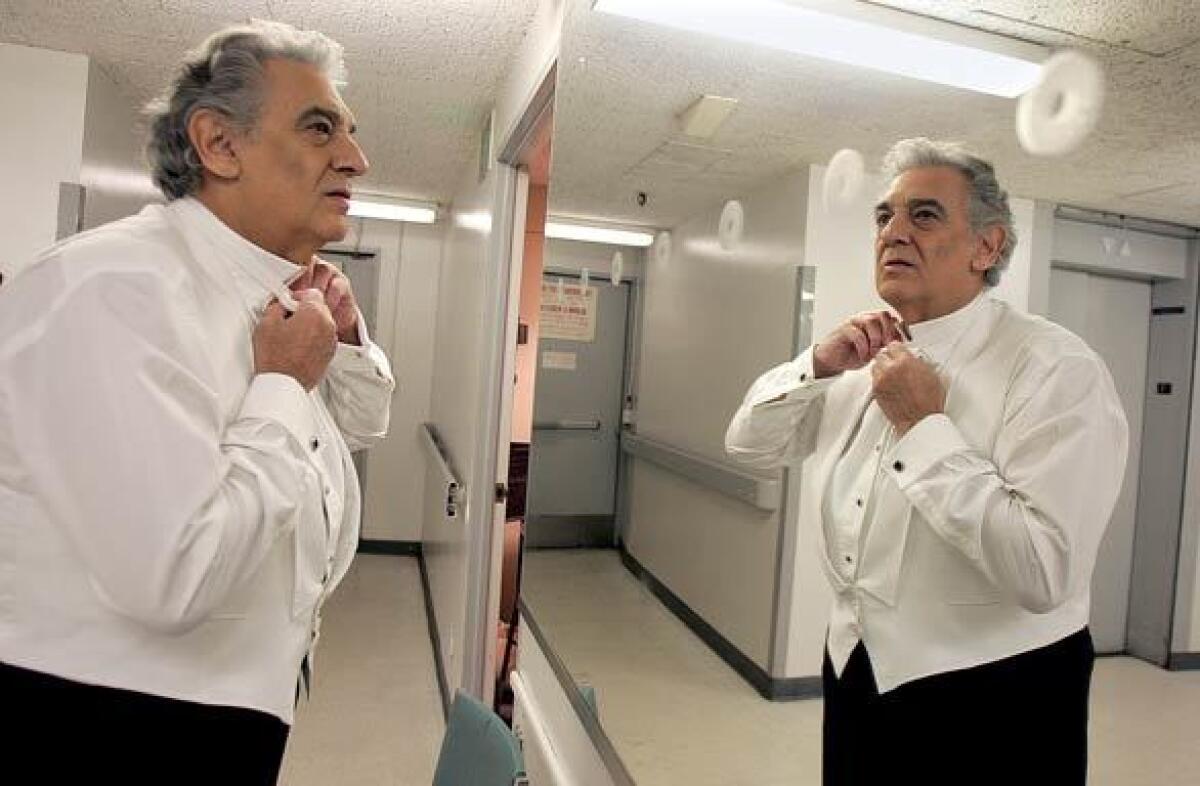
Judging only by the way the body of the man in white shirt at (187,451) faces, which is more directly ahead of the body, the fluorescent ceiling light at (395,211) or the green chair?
the green chair

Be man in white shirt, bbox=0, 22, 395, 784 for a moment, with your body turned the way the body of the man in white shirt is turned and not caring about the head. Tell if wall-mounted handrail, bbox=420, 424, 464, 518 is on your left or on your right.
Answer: on your left

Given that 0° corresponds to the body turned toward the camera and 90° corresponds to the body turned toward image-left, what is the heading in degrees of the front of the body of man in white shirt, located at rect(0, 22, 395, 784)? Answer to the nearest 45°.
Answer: approximately 270°

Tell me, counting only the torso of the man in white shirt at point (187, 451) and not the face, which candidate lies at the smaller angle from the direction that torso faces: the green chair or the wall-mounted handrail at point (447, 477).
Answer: the green chair

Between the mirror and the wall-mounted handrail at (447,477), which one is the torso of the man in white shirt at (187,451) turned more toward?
the mirror

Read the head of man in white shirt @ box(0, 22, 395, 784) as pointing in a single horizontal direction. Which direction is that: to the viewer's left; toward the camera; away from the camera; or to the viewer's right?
to the viewer's right

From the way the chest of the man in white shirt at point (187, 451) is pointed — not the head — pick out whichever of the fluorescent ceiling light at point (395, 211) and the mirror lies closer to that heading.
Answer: the mirror

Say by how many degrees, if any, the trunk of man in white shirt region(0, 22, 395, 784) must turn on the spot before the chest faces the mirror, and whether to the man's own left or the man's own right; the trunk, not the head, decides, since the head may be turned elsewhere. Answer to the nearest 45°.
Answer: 0° — they already face it

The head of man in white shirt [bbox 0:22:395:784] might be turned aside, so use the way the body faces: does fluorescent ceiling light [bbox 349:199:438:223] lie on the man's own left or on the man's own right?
on the man's own left
